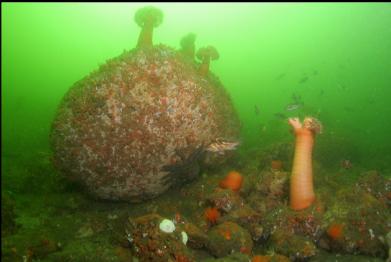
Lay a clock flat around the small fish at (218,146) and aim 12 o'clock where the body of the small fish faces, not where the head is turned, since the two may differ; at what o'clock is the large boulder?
The large boulder is roughly at 11 o'clock from the small fish.

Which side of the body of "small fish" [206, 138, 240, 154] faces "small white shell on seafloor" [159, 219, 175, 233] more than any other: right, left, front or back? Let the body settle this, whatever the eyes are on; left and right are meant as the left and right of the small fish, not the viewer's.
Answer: left

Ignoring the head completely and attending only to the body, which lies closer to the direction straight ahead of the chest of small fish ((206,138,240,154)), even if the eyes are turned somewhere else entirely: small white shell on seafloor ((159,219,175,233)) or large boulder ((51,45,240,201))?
the large boulder

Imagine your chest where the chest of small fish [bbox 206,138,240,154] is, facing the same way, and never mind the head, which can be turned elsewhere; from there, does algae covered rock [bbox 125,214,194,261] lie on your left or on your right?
on your left

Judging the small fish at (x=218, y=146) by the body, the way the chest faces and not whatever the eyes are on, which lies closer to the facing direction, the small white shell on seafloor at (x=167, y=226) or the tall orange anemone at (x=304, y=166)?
the small white shell on seafloor

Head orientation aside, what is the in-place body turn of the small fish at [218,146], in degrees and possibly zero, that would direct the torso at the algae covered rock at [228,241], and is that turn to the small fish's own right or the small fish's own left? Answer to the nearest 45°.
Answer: approximately 90° to the small fish's own left

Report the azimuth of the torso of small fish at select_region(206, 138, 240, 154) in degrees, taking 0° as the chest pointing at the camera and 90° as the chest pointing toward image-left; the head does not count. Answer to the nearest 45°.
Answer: approximately 90°
